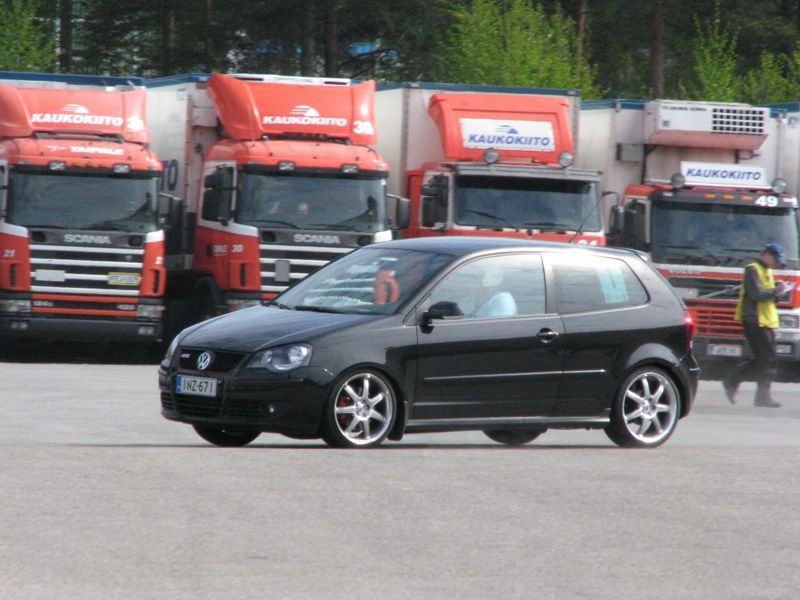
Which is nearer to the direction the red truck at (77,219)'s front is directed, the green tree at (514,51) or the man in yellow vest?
the man in yellow vest

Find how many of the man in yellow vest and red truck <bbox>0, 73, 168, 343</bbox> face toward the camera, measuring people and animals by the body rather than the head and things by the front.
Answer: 1

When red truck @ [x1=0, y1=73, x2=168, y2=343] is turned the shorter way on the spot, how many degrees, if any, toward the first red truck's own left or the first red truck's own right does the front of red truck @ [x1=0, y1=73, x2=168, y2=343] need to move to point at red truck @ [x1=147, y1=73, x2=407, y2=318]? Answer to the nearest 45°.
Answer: approximately 90° to the first red truck's own left

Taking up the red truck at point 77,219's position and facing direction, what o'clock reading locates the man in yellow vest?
The man in yellow vest is roughly at 10 o'clock from the red truck.

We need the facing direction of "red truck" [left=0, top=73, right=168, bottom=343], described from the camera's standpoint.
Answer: facing the viewer

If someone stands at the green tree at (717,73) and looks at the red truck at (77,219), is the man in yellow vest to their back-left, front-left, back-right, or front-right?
front-left

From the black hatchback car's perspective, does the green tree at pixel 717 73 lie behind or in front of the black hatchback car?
behind

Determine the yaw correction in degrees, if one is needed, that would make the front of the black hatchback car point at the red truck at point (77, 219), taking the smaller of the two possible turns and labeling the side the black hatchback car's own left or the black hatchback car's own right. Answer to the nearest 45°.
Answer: approximately 90° to the black hatchback car's own right
